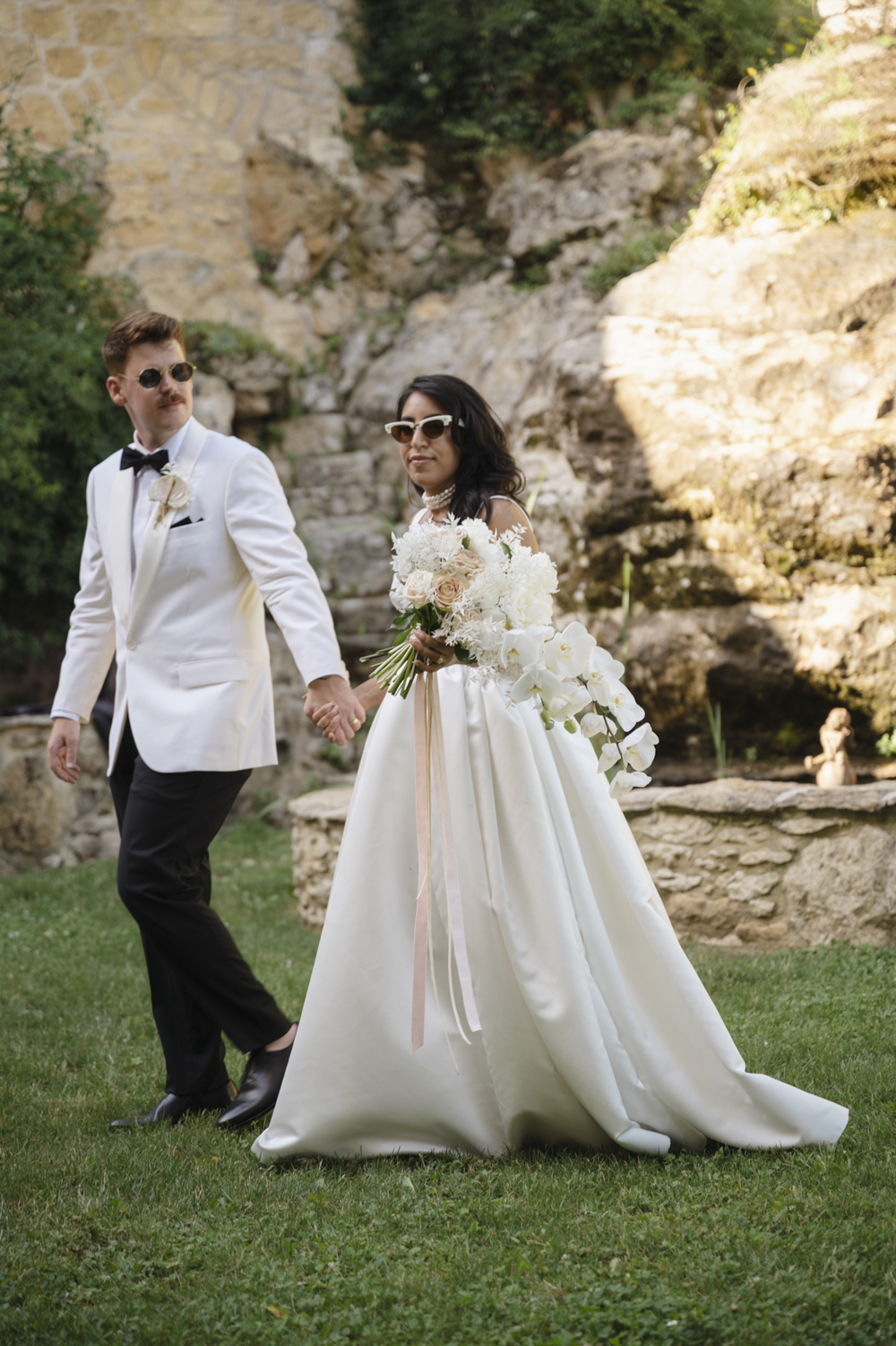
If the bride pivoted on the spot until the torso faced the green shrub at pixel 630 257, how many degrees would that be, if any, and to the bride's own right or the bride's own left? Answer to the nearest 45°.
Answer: approximately 135° to the bride's own right

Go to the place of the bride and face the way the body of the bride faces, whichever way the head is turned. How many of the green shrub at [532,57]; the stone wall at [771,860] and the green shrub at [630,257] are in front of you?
0

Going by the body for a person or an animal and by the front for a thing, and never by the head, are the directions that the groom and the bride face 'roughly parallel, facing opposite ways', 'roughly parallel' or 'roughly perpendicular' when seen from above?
roughly parallel

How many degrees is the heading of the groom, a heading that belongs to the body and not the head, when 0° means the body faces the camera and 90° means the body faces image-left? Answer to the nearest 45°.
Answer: approximately 45°

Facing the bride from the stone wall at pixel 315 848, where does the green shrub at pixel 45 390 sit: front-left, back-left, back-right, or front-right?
back-right

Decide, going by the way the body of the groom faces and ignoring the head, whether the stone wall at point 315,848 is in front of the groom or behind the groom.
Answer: behind

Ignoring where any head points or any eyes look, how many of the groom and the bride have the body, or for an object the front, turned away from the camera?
0

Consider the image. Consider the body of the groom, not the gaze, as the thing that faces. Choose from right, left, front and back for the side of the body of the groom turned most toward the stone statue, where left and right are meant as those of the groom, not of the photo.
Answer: back

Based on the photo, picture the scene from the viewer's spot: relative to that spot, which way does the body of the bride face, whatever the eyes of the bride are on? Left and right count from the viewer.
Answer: facing the viewer and to the left of the viewer

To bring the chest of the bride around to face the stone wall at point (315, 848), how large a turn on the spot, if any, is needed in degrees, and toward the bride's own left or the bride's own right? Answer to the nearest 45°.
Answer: approximately 135° to the bride's own right

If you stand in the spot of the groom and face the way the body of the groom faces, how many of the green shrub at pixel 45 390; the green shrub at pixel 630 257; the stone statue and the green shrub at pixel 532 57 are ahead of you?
0

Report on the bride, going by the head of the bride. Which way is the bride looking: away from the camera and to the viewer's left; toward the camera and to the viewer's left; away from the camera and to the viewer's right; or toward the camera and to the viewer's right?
toward the camera and to the viewer's left

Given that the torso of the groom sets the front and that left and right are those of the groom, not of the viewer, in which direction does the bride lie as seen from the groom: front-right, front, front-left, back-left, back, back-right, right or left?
left

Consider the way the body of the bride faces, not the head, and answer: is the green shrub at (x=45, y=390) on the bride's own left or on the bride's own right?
on the bride's own right
